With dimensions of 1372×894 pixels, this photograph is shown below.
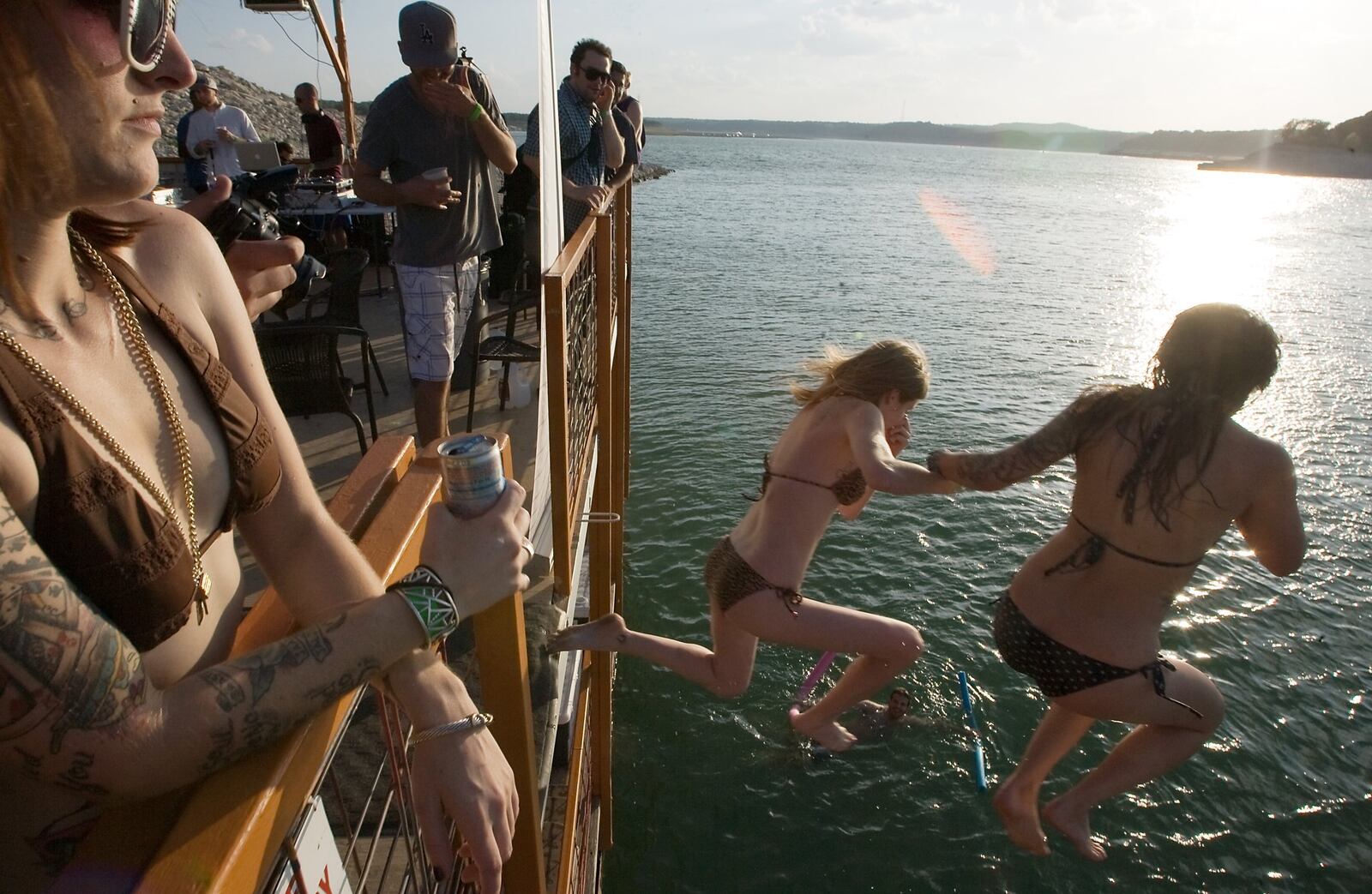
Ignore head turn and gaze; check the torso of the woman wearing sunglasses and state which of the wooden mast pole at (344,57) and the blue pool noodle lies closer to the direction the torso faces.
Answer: the blue pool noodle

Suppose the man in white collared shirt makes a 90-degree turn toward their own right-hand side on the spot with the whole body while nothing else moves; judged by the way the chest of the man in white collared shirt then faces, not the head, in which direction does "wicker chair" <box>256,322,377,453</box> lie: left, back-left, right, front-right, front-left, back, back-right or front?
left

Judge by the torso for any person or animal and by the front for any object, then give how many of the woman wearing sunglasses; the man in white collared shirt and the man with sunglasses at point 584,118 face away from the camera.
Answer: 0

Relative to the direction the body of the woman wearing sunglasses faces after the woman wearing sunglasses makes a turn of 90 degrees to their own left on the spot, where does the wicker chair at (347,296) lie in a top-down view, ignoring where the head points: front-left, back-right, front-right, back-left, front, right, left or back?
front-left

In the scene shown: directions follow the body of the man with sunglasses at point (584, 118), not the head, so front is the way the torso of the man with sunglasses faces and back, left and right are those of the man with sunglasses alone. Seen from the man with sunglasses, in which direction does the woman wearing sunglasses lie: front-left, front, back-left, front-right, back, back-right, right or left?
front-right

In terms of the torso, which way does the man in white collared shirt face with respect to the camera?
toward the camera

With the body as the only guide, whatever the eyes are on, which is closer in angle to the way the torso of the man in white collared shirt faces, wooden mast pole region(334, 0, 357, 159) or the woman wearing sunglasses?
the woman wearing sunglasses

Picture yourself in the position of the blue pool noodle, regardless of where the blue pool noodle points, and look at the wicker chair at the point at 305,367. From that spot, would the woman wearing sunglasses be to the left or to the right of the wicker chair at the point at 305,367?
left

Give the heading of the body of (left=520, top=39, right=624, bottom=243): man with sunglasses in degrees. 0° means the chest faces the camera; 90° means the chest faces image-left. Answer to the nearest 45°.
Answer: approximately 315°

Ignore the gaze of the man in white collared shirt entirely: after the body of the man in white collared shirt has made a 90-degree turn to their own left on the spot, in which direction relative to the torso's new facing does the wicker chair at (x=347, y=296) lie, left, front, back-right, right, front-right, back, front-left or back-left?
right

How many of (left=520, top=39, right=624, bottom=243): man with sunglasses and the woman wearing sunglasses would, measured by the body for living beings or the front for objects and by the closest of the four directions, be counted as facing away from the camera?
0

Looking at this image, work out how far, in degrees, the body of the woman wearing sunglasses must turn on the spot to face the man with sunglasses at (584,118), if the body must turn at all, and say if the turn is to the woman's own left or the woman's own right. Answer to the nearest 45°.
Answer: approximately 90° to the woman's own left

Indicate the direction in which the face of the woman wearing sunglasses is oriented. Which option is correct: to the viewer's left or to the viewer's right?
to the viewer's right

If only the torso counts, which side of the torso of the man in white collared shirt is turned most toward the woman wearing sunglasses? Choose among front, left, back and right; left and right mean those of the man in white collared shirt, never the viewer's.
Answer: front

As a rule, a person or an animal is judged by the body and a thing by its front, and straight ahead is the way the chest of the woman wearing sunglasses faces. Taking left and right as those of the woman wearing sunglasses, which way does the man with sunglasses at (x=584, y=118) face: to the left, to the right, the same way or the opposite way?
the same way

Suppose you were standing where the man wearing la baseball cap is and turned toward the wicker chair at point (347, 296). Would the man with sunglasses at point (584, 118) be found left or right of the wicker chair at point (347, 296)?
right
